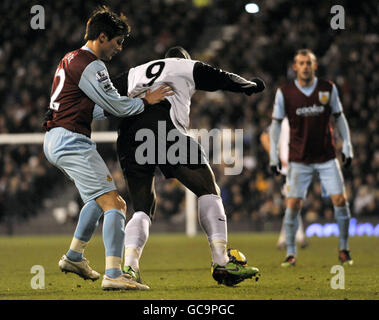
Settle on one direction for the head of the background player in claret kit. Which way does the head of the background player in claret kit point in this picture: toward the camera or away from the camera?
toward the camera

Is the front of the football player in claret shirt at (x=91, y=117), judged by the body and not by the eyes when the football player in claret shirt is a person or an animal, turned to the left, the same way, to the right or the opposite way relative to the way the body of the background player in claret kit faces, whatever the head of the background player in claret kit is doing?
to the left

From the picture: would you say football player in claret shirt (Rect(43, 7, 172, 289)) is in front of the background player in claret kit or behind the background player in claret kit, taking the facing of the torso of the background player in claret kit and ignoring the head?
in front

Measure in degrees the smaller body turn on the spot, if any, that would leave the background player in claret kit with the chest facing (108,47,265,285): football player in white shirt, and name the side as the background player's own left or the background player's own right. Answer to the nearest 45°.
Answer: approximately 45° to the background player's own right

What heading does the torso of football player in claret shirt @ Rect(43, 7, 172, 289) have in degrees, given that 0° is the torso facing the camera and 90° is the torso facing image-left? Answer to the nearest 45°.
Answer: approximately 270°

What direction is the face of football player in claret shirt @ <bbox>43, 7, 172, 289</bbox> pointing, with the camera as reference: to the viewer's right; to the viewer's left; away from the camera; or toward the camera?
to the viewer's right

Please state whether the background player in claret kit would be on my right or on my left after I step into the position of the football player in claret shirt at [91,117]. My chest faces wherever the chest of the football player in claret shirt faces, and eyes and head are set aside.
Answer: on my left

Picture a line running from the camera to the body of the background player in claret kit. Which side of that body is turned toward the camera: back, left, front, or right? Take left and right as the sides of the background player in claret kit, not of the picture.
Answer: front

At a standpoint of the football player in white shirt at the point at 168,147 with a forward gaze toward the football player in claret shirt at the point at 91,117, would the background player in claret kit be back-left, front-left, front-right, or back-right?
back-right

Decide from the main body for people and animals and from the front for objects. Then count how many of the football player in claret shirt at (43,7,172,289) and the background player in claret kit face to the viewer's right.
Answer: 1
